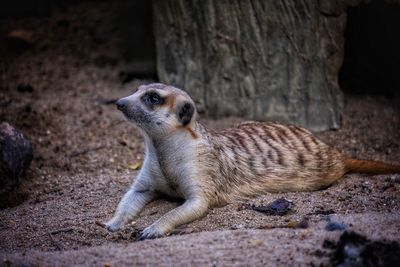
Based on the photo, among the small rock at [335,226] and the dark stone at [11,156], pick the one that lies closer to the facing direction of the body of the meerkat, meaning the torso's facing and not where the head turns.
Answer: the dark stone

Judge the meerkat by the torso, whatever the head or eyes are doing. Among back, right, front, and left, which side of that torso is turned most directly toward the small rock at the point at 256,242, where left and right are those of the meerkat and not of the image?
left

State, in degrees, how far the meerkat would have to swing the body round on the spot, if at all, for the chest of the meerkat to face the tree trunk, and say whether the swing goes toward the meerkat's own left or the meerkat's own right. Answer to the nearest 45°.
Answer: approximately 90° to the meerkat's own right

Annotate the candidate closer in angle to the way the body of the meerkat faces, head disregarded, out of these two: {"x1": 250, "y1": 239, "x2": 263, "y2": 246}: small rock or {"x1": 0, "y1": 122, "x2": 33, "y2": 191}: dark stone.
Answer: the dark stone

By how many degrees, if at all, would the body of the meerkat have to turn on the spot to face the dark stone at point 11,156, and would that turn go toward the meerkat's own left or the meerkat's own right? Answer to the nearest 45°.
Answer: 0° — it already faces it

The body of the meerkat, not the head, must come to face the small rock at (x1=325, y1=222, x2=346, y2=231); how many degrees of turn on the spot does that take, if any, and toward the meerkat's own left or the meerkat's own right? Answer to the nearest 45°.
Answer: approximately 135° to the meerkat's own left

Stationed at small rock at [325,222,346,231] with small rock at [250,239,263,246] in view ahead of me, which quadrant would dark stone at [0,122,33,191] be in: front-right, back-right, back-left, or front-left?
front-right

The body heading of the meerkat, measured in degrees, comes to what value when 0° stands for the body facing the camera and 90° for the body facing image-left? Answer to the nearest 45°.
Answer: approximately 90°

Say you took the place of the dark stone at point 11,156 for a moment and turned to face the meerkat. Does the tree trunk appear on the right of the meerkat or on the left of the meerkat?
left

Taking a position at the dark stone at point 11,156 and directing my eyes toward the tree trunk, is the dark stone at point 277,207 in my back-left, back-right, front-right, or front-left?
front-right

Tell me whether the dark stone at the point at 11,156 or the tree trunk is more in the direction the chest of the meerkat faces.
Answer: the dark stone
